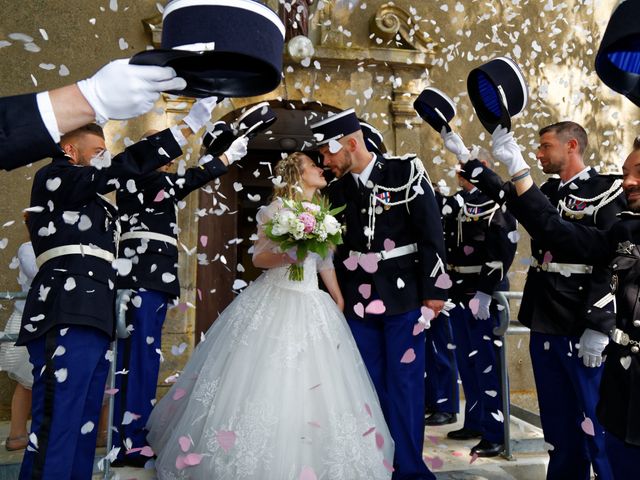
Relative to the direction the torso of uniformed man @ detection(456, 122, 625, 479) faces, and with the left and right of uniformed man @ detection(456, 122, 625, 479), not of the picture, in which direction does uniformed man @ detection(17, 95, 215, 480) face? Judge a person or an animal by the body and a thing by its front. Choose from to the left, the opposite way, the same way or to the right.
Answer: the opposite way

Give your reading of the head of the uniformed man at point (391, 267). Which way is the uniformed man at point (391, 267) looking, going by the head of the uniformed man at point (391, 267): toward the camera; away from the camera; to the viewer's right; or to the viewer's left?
to the viewer's left

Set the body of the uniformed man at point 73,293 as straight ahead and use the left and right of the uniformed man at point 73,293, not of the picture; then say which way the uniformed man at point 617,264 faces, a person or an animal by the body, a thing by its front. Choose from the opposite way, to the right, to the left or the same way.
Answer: the opposite way

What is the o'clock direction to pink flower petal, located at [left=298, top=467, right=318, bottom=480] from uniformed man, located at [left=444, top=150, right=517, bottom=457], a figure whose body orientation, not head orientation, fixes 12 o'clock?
The pink flower petal is roughly at 11 o'clock from the uniformed man.

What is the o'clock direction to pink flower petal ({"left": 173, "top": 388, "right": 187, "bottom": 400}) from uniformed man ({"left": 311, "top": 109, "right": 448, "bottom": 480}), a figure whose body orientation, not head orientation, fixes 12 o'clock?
The pink flower petal is roughly at 1 o'clock from the uniformed man.

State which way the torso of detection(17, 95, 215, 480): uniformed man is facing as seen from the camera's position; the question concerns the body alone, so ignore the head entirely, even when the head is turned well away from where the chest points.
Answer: to the viewer's right

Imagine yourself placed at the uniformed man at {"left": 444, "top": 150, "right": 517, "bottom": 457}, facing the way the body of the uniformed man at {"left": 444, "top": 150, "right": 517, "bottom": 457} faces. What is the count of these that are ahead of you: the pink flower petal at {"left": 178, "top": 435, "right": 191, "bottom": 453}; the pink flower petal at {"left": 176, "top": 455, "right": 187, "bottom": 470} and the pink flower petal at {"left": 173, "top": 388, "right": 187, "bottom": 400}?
3

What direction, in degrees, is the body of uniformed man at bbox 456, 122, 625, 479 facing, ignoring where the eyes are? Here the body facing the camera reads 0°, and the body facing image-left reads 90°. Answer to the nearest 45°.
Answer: approximately 45°

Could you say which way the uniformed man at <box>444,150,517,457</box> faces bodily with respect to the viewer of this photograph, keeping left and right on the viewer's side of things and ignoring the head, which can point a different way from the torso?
facing the viewer and to the left of the viewer

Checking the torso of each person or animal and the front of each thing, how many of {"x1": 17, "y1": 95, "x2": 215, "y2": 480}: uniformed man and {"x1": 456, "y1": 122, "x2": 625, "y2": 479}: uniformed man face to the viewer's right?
1

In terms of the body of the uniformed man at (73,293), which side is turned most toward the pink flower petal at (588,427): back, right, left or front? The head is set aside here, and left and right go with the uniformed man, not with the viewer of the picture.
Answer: front

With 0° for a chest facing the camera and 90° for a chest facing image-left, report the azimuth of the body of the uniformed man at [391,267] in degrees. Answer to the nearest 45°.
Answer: approximately 45°

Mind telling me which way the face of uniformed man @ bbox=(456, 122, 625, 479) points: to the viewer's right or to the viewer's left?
to the viewer's left
